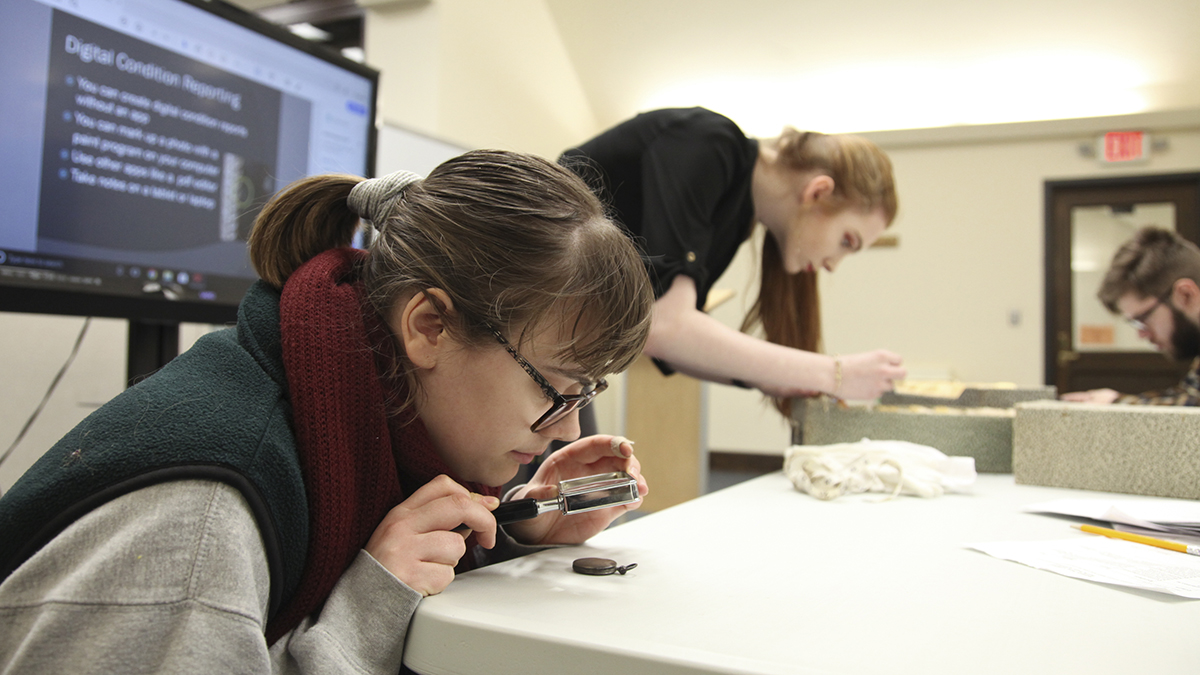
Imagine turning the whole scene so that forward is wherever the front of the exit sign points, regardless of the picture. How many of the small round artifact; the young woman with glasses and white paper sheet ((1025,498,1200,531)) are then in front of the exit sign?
3

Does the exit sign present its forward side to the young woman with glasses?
yes

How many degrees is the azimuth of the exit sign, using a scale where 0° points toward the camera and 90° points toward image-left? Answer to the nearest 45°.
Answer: approximately 0°

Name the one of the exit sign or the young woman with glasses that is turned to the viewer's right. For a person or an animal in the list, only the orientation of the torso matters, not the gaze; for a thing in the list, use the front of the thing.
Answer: the young woman with glasses

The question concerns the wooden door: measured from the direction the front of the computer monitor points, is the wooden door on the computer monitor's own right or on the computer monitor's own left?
on the computer monitor's own left

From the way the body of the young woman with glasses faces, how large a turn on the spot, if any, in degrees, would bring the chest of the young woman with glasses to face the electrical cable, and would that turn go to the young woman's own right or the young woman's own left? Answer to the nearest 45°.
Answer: approximately 135° to the young woman's own left

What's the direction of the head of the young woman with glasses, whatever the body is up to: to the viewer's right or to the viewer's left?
to the viewer's right

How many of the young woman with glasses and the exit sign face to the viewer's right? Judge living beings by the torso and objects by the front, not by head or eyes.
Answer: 1

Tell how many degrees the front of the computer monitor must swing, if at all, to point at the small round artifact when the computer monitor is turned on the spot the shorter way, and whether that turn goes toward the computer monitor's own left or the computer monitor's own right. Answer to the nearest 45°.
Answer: approximately 45° to the computer monitor's own right

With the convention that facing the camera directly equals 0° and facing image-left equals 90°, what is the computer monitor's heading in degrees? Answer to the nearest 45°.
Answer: approximately 315°

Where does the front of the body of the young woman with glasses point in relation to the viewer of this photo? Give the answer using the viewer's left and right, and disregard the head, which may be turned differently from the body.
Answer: facing to the right of the viewer
